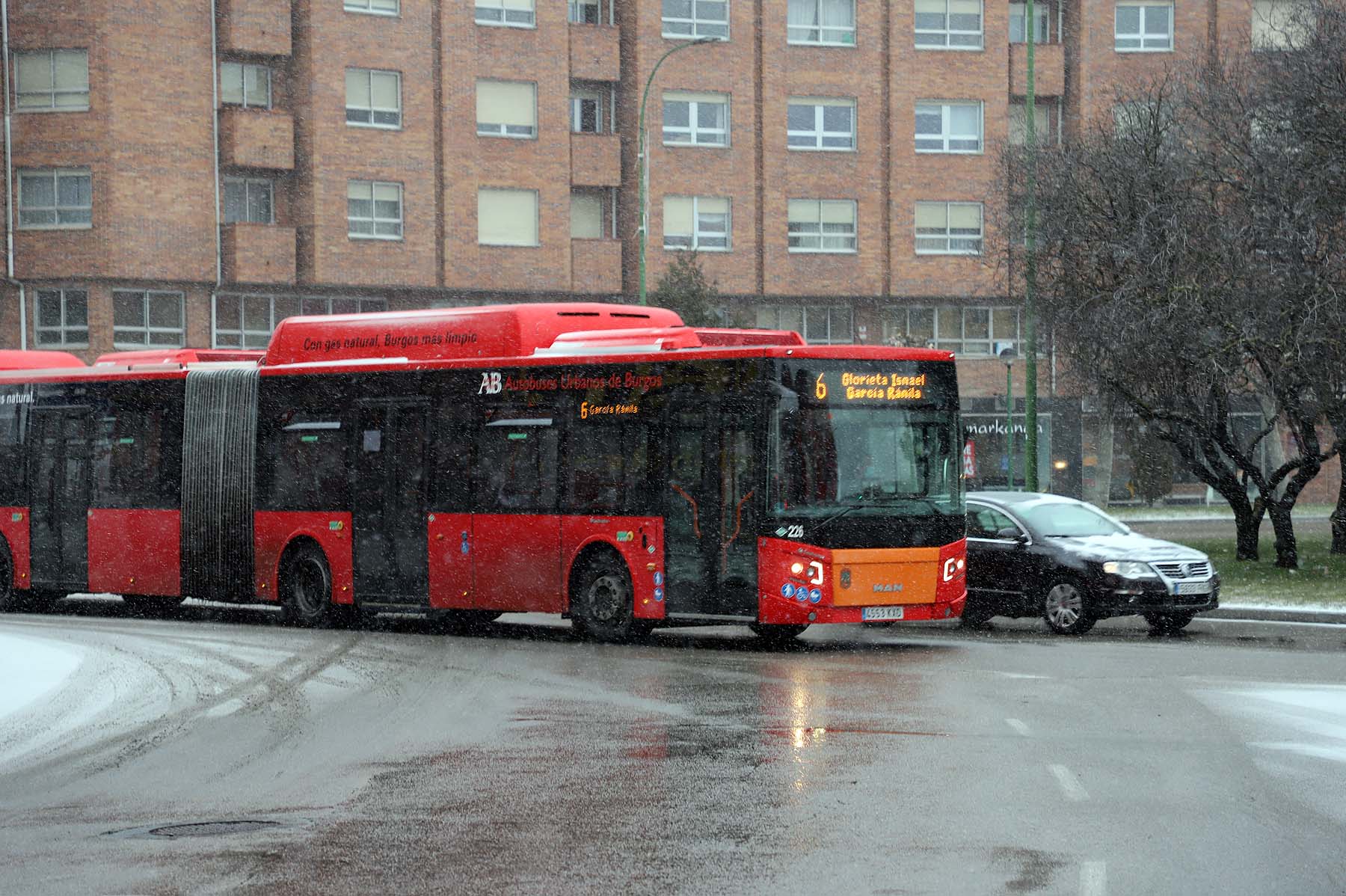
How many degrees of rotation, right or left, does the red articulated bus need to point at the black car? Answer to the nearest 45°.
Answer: approximately 45° to its left

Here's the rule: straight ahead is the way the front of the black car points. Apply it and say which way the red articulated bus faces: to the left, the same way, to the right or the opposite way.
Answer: the same way

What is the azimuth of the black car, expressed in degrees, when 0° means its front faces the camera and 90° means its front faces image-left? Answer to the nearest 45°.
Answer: approximately 315°

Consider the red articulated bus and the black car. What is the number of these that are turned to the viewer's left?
0

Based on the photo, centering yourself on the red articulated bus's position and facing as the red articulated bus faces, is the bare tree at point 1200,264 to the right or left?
on its left

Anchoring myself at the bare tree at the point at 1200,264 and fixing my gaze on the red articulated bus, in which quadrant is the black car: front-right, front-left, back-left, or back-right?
front-left

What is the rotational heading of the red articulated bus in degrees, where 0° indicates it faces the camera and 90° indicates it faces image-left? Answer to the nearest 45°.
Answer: approximately 315°

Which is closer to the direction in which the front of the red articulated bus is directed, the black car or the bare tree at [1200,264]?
the black car

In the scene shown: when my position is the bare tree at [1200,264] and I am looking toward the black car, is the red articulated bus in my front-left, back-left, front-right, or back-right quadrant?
front-right

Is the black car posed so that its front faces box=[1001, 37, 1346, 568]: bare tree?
no

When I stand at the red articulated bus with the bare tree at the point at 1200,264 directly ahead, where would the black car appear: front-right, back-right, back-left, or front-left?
front-right
